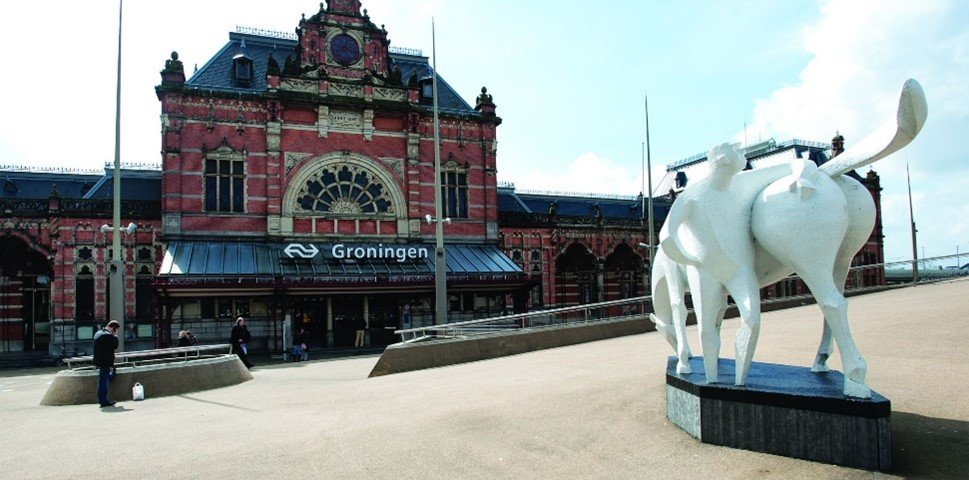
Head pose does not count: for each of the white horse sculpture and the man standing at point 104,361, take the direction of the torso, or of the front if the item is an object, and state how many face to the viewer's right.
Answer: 1

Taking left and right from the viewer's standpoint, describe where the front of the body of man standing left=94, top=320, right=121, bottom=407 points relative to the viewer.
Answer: facing to the right of the viewer

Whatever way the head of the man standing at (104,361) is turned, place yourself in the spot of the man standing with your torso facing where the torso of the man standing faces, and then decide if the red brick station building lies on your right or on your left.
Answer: on your left

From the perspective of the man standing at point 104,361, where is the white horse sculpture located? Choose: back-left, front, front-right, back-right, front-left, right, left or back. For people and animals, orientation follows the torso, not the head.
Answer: front-right

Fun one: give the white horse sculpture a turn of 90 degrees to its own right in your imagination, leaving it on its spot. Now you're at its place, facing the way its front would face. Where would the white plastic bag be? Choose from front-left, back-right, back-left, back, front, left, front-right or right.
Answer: back-left

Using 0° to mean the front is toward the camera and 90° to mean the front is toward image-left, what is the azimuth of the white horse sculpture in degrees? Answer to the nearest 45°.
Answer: approximately 135°
